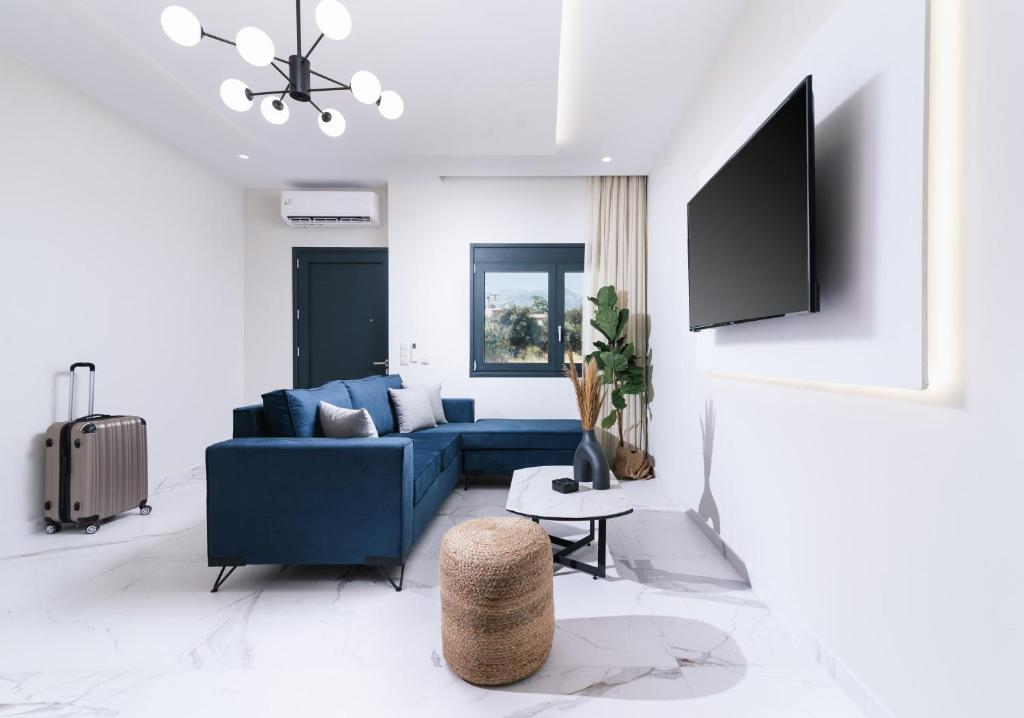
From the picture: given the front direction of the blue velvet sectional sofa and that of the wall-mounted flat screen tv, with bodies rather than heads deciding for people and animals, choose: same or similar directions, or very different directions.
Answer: very different directions

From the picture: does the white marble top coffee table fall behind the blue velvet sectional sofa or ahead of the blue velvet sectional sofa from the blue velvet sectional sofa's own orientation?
ahead

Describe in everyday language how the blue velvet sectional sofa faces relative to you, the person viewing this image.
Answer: facing to the right of the viewer

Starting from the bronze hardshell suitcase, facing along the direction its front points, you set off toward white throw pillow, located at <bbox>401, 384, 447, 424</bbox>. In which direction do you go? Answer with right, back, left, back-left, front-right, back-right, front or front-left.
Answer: front-left

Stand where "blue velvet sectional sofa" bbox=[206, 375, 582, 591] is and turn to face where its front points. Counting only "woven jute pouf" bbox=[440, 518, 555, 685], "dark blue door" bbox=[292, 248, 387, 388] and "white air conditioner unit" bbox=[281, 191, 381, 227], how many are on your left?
2

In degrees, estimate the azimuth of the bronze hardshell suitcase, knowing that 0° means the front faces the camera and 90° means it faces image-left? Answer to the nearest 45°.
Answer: approximately 315°

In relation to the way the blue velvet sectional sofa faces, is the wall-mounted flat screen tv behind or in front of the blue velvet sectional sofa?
in front

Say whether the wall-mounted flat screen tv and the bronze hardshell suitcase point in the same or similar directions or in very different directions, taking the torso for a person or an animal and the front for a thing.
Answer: very different directions

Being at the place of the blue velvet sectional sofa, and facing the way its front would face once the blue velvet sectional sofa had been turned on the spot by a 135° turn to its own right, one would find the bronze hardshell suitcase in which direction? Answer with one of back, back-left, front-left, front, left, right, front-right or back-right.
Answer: right

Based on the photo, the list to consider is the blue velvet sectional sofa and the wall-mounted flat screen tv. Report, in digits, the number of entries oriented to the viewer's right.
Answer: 1
